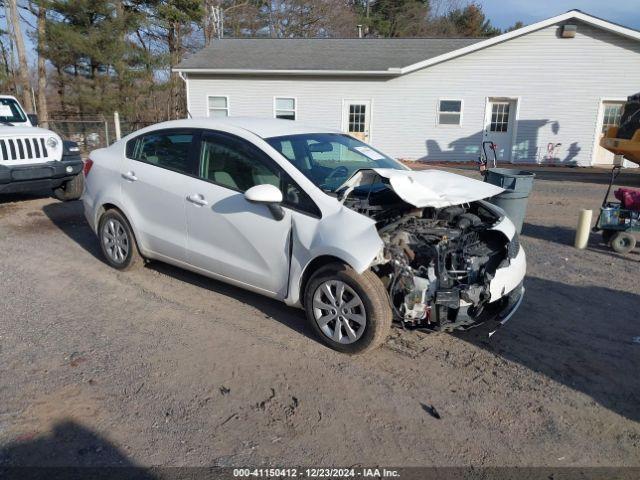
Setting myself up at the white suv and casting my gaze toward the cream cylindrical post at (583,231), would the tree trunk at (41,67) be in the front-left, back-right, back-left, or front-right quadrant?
back-left

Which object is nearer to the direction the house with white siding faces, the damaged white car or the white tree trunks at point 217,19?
the damaged white car

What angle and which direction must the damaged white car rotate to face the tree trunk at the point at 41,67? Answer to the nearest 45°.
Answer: approximately 180°

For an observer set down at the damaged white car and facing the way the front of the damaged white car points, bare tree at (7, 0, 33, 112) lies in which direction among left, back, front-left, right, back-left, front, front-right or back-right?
back

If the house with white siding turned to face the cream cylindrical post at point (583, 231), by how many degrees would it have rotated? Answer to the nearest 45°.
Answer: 0° — it already faces it

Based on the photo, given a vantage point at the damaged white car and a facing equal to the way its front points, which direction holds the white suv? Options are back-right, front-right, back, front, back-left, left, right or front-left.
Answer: back

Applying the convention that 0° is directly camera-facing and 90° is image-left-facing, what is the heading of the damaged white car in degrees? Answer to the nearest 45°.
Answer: approximately 315°

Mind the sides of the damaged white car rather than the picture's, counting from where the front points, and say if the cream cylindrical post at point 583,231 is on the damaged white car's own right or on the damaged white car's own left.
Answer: on the damaged white car's own left

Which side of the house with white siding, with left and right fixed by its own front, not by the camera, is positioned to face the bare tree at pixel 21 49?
right

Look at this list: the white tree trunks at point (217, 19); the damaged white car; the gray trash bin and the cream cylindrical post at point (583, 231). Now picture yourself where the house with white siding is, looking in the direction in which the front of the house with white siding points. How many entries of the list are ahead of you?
3

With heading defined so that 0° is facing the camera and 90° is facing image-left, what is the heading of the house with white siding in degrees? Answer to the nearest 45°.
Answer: approximately 0°

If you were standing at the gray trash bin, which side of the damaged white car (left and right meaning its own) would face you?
left

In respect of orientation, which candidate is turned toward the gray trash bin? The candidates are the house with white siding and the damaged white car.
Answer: the house with white siding
